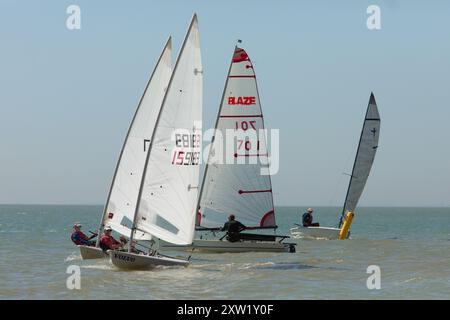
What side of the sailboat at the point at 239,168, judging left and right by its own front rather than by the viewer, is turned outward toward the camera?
left

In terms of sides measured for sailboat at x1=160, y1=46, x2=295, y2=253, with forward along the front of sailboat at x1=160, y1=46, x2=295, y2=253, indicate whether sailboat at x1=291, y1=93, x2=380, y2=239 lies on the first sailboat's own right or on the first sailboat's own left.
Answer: on the first sailboat's own right

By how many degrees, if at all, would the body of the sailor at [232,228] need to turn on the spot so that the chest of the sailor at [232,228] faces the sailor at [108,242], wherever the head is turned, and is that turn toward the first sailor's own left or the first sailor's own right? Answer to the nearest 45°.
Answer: approximately 135° to the first sailor's own left

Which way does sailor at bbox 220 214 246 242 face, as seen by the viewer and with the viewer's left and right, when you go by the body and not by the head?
facing away from the viewer
